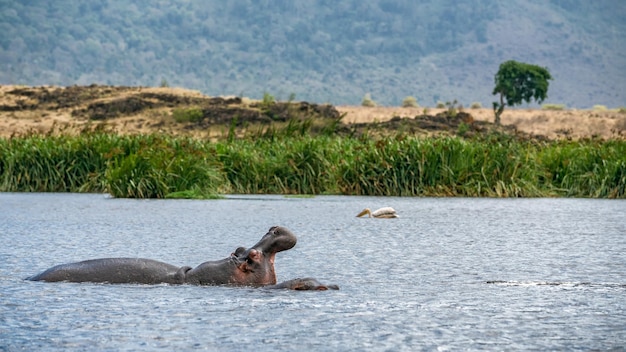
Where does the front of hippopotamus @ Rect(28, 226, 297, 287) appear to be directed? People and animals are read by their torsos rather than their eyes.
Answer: to the viewer's right
